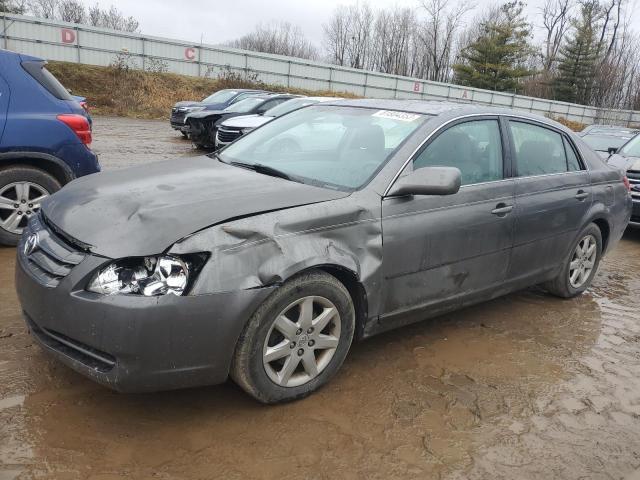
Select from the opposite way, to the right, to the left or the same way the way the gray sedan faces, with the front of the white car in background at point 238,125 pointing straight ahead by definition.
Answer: the same way

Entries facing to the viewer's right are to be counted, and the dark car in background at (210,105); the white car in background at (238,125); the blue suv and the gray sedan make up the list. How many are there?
0

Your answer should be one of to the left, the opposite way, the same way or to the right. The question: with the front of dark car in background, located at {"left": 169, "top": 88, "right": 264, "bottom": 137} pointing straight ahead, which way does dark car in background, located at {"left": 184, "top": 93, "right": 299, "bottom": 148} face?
the same way

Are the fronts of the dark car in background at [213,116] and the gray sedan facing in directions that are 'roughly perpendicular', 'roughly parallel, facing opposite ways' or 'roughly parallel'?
roughly parallel

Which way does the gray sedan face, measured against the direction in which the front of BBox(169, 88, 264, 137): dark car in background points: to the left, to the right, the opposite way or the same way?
the same way

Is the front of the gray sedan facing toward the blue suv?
no

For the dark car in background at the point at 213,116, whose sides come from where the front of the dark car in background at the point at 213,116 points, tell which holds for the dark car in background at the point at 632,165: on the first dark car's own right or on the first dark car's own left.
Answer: on the first dark car's own left

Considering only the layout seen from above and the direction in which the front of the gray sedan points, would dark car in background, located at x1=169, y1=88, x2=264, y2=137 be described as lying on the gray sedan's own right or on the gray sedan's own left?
on the gray sedan's own right

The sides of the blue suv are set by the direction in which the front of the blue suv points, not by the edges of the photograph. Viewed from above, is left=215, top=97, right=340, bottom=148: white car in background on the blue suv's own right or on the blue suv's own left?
on the blue suv's own right

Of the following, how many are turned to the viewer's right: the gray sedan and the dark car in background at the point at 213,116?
0

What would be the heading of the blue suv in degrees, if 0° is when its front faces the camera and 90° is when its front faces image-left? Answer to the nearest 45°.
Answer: approximately 90°

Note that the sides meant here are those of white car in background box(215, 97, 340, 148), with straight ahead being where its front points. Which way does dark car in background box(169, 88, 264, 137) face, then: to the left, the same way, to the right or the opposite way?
the same way

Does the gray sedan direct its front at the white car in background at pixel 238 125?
no

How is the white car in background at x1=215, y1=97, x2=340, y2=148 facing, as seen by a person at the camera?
facing the viewer and to the left of the viewer

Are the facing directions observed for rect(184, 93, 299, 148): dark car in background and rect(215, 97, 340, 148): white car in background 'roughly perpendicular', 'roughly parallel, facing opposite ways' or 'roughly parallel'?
roughly parallel

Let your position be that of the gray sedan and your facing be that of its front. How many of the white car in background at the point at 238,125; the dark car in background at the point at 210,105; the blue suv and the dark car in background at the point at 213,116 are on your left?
0

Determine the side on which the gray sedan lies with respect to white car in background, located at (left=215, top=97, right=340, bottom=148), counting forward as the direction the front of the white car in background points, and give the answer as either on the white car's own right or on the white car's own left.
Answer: on the white car's own left

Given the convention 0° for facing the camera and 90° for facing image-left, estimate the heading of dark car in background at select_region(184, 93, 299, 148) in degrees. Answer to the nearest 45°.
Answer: approximately 45°
